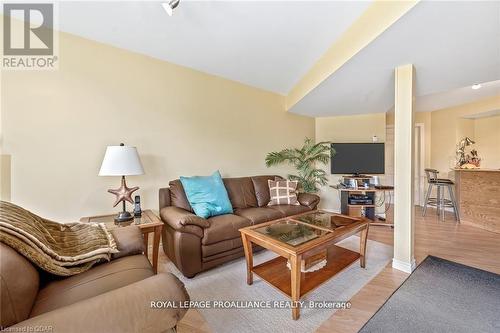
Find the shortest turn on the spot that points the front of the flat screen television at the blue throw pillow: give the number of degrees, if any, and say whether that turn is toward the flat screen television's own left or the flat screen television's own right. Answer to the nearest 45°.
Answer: approximately 45° to the flat screen television's own right

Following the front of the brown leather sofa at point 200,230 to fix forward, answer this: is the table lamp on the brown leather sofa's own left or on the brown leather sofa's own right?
on the brown leather sofa's own right

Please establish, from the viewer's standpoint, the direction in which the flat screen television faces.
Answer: facing the viewer

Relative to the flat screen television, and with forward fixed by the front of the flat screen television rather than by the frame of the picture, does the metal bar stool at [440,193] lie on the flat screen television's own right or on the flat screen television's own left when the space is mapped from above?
on the flat screen television's own left

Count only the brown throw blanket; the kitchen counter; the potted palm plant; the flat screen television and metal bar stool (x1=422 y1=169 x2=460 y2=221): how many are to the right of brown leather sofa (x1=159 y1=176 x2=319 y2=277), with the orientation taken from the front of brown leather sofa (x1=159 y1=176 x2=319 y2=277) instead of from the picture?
1

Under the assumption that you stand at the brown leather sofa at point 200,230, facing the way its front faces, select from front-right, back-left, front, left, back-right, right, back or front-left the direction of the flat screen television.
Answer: left

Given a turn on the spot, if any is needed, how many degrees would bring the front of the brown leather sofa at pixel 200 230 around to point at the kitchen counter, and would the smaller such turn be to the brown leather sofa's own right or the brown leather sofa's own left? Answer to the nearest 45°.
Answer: approximately 45° to the brown leather sofa's own left

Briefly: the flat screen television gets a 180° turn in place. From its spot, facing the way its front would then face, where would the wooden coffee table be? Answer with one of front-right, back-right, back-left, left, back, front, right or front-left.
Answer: back

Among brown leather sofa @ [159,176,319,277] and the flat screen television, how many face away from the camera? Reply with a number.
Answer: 0

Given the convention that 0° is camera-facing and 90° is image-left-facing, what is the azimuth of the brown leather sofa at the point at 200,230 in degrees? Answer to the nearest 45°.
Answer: approximately 315°

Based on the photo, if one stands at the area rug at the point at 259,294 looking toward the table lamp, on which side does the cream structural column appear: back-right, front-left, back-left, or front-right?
back-right

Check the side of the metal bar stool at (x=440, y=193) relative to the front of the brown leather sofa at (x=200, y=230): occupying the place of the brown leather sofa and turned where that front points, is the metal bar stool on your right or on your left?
on your left
